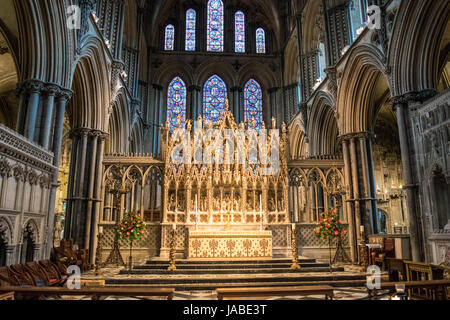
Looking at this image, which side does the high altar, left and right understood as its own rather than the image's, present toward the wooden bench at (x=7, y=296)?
front

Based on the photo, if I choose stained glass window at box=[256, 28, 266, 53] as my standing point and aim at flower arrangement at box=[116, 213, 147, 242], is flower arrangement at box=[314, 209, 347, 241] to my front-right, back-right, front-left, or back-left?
front-left

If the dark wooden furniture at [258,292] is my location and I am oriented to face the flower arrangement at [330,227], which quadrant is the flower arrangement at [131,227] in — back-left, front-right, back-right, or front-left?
front-left

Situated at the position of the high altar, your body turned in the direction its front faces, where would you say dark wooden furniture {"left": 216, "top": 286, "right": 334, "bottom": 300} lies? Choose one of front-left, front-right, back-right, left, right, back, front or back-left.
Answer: front

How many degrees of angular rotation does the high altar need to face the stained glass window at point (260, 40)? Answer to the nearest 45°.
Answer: approximately 180°

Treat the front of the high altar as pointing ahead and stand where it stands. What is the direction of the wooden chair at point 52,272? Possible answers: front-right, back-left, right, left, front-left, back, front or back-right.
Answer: front-right

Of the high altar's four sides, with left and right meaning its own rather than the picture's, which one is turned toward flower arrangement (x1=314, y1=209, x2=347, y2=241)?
left

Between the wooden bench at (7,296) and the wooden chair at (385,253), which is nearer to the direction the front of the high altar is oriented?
the wooden bench

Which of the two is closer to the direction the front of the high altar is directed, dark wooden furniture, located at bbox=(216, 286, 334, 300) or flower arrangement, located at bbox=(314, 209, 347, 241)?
the dark wooden furniture

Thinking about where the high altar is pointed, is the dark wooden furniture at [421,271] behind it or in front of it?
in front

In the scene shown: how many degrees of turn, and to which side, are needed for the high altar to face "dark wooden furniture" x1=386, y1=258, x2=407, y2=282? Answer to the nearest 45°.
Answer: approximately 45° to its left

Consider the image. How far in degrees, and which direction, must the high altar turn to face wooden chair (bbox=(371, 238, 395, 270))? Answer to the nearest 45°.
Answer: approximately 90° to its left

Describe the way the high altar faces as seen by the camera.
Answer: facing the viewer

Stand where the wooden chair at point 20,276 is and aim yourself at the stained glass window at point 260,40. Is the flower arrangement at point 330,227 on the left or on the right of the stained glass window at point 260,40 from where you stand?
right

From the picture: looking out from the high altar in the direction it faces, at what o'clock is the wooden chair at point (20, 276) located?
The wooden chair is roughly at 1 o'clock from the high altar.
